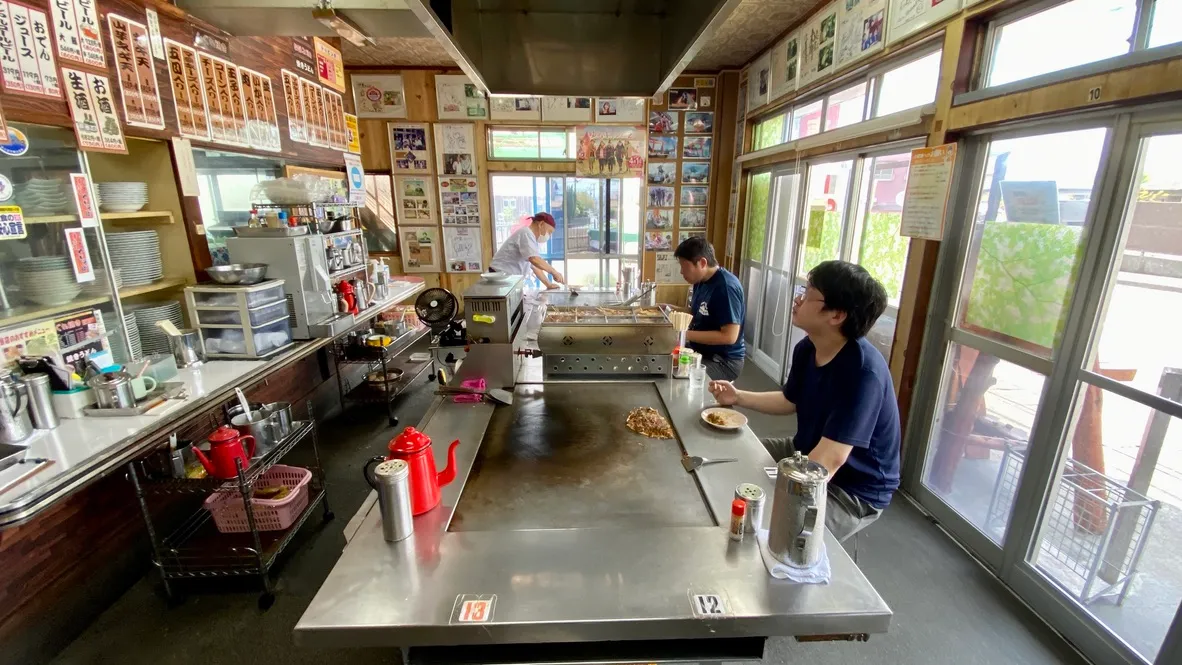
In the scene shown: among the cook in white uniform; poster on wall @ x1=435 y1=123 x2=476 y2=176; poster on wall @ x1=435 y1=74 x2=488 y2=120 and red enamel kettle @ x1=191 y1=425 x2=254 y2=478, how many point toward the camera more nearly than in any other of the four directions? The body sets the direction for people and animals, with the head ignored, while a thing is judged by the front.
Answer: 2

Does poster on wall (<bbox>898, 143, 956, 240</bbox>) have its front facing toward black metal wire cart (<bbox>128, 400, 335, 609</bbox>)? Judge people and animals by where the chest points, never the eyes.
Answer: yes

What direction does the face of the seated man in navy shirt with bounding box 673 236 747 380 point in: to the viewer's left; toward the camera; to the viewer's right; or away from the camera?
to the viewer's left

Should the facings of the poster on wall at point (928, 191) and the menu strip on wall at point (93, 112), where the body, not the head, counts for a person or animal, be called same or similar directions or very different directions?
very different directions

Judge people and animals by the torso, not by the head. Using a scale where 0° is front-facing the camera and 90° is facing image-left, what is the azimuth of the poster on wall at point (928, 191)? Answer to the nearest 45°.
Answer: approximately 45°

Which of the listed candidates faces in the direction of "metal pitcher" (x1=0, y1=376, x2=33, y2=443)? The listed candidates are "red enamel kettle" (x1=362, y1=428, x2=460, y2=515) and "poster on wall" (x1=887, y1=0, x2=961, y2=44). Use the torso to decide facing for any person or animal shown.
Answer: the poster on wall

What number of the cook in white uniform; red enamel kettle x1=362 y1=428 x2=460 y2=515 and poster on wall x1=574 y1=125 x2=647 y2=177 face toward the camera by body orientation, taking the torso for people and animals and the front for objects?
1

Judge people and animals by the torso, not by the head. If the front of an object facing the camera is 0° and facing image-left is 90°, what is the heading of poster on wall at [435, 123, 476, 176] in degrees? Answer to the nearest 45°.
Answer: approximately 0°

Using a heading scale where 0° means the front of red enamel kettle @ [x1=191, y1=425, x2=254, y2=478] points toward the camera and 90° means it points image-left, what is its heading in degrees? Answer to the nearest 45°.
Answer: approximately 90°

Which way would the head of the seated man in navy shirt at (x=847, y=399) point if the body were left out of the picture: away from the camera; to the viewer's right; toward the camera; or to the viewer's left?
to the viewer's left

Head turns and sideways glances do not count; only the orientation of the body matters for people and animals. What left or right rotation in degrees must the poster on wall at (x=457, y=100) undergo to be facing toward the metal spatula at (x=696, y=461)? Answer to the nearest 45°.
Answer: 0° — it already faces it

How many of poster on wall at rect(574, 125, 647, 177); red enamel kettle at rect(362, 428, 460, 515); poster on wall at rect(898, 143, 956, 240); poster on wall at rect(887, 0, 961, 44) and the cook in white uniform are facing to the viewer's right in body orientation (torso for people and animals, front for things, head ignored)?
2

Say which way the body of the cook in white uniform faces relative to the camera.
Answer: to the viewer's right

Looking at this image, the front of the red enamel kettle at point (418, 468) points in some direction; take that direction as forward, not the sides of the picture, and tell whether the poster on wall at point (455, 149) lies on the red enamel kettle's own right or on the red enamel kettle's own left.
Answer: on the red enamel kettle's own left

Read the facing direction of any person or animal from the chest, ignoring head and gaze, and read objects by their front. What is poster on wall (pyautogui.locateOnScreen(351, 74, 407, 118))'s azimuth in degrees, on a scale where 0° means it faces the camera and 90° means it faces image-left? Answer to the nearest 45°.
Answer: approximately 0°
